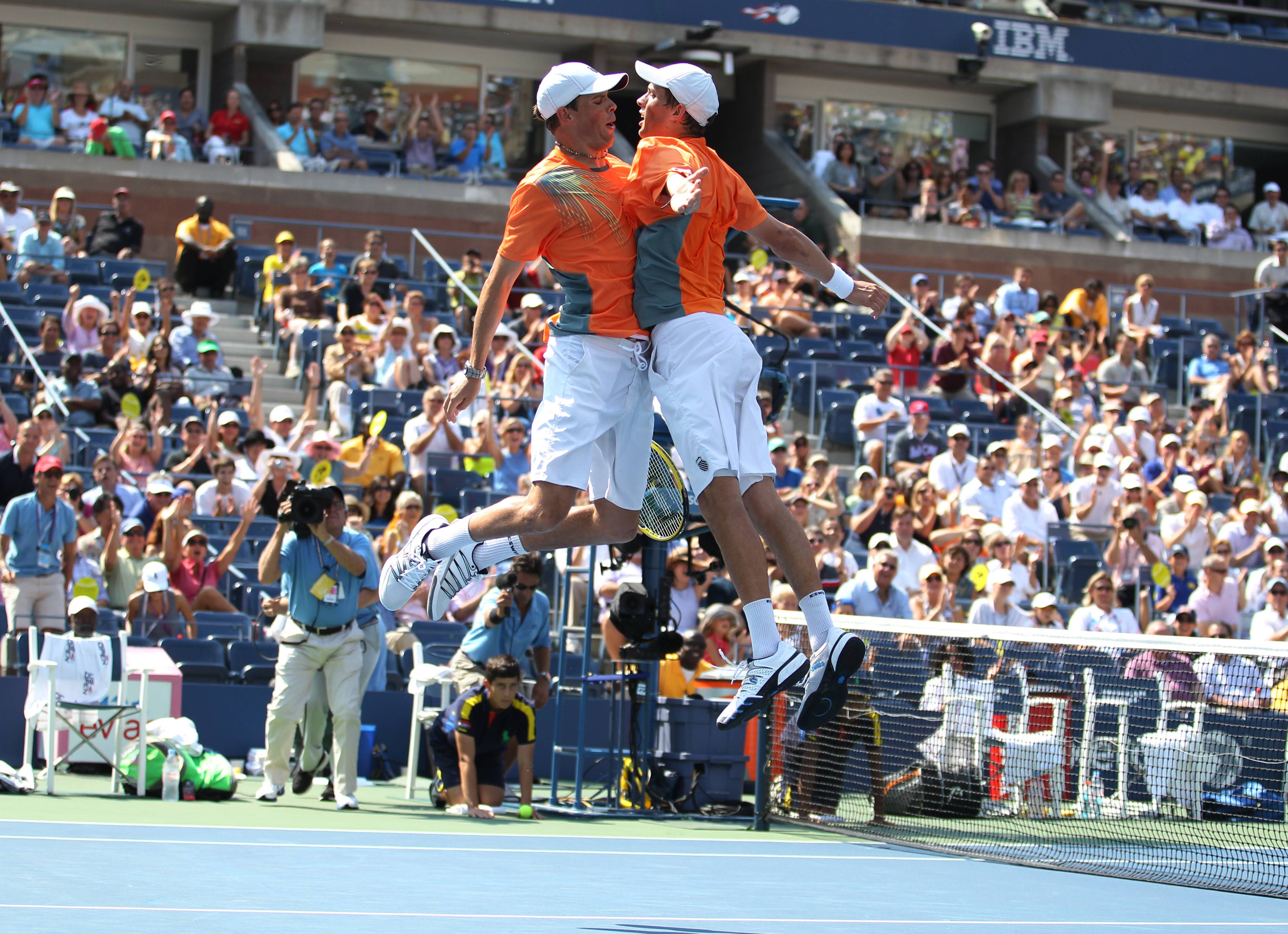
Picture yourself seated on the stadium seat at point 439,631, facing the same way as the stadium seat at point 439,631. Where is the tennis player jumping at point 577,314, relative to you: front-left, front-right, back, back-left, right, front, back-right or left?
front

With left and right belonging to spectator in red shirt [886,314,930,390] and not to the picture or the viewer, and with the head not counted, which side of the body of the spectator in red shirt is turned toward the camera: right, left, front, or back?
front

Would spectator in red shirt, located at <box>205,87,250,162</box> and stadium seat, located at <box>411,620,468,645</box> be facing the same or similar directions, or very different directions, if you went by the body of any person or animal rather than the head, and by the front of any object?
same or similar directions

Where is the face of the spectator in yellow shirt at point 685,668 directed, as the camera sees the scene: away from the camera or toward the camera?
toward the camera

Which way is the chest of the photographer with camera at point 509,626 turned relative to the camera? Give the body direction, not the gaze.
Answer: toward the camera

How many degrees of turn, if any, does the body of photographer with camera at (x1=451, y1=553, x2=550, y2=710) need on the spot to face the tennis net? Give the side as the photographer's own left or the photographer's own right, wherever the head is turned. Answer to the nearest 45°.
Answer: approximately 90° to the photographer's own left

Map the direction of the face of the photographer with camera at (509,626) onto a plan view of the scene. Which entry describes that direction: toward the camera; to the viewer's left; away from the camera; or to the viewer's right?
toward the camera

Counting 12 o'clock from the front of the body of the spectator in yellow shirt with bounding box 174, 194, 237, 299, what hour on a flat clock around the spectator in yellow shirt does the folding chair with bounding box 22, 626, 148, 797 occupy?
The folding chair is roughly at 12 o'clock from the spectator in yellow shirt.

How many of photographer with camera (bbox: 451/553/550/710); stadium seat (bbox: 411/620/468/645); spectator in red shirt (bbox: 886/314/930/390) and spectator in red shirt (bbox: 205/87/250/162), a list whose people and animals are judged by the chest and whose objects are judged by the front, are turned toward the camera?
4

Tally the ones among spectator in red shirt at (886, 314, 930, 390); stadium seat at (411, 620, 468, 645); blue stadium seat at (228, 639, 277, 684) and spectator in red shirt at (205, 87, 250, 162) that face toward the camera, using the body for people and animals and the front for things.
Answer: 4

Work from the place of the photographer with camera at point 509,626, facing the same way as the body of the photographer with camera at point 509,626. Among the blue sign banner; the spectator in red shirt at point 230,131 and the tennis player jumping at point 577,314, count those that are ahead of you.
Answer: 1

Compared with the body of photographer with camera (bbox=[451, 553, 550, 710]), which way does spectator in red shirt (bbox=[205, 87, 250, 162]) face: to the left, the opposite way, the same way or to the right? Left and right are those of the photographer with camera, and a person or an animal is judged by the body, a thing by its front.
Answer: the same way

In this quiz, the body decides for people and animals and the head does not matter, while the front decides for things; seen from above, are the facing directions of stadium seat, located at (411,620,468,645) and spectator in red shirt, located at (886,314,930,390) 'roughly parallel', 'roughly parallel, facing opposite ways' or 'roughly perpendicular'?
roughly parallel

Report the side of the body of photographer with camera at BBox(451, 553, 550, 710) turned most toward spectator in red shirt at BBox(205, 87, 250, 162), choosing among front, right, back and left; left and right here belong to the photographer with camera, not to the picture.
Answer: back

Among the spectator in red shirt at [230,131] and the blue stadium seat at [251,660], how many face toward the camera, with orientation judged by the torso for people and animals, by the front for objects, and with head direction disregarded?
2
